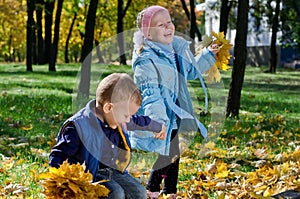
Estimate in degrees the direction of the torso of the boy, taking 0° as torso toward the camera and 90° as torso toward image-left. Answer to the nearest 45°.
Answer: approximately 315°

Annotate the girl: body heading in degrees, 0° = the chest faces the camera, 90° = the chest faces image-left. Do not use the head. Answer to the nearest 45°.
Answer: approximately 315°

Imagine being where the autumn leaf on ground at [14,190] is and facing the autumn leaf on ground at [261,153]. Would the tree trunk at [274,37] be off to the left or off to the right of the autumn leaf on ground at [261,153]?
left

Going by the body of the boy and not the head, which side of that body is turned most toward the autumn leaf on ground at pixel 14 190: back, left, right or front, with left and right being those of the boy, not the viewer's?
back

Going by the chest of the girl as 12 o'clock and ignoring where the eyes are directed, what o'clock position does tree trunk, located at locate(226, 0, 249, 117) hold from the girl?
The tree trunk is roughly at 8 o'clock from the girl.
